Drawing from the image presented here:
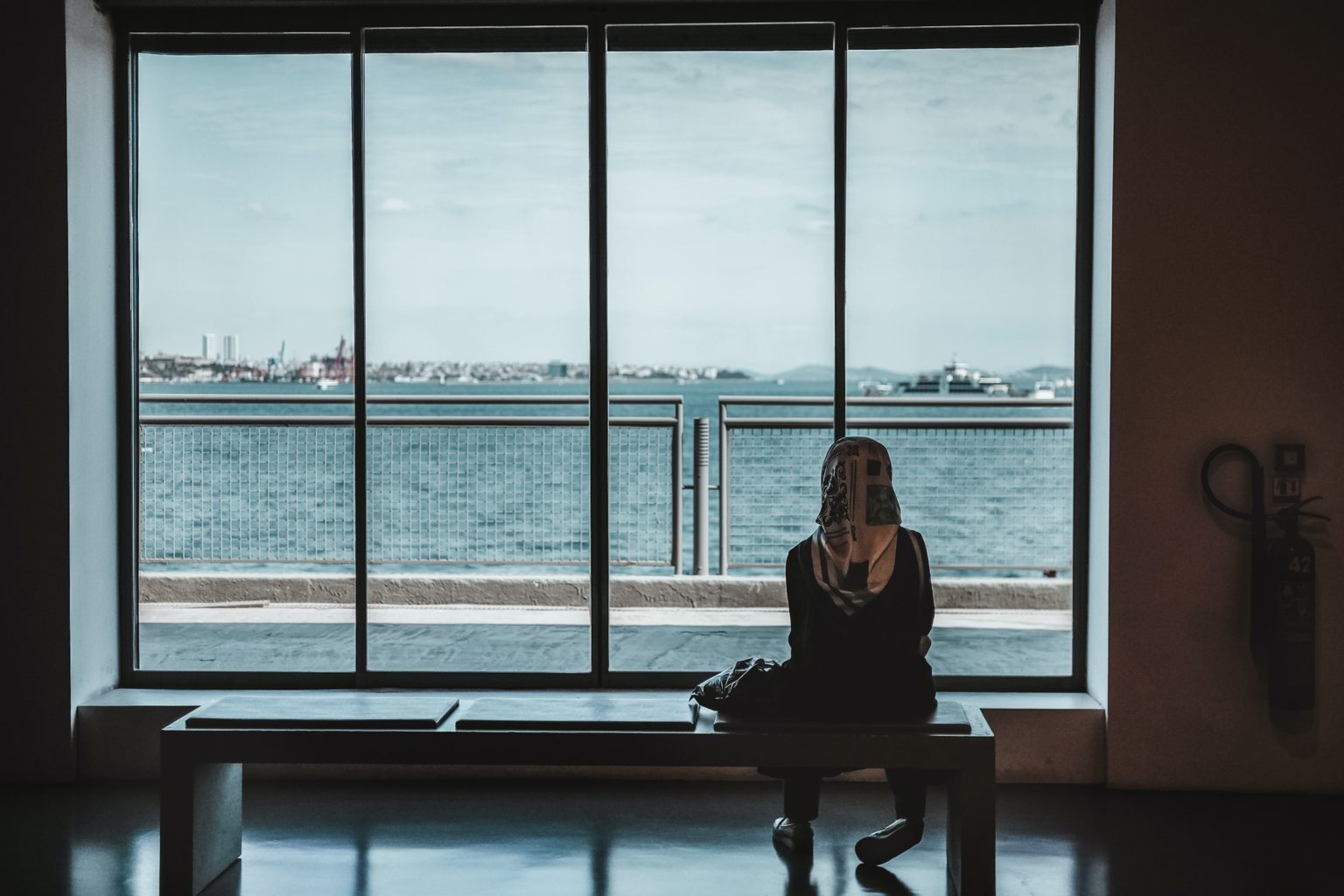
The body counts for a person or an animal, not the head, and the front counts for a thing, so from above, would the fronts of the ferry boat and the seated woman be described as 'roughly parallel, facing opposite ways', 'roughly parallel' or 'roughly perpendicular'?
roughly perpendicular

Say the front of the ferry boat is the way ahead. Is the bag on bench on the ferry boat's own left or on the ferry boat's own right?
on the ferry boat's own left

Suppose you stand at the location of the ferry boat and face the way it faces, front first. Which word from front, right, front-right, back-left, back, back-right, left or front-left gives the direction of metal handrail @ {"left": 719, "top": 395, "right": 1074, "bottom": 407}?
left

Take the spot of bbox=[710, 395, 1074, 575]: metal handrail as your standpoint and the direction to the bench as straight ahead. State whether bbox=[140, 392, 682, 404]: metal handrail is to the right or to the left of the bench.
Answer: right

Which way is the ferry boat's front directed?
to the viewer's left

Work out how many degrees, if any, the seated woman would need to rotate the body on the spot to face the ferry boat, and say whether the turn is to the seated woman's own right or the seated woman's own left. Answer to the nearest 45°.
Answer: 0° — they already face it

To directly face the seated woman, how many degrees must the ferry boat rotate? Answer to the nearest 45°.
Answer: approximately 90° to its left

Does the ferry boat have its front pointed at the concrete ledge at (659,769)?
no

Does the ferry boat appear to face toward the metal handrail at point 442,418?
no

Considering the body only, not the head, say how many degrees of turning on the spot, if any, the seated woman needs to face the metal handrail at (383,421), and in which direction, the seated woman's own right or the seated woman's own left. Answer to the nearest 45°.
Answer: approximately 45° to the seated woman's own left

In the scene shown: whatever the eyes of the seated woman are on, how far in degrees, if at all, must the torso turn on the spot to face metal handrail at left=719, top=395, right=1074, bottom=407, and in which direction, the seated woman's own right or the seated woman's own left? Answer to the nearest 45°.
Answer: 0° — they already face it

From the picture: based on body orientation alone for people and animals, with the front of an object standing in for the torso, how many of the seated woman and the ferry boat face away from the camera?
1

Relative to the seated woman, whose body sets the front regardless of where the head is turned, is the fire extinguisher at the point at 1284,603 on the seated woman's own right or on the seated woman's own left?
on the seated woman's own right

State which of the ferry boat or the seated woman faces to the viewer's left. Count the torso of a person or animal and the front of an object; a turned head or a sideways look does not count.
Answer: the ferry boat

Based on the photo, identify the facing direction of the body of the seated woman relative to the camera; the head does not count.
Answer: away from the camera
